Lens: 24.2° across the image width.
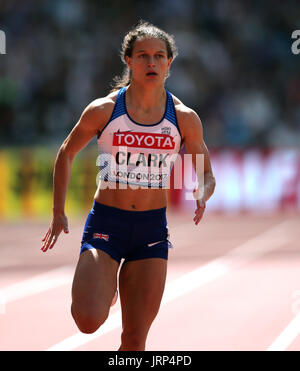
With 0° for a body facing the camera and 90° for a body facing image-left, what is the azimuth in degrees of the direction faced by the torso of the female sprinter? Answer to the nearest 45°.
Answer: approximately 0°
